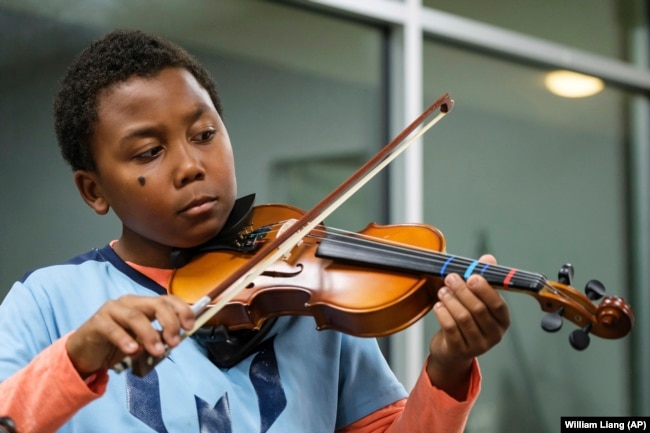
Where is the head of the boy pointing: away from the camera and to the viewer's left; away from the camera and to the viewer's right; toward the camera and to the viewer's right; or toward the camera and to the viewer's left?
toward the camera and to the viewer's right

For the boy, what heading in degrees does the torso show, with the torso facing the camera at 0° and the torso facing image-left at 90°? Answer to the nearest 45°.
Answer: approximately 315°

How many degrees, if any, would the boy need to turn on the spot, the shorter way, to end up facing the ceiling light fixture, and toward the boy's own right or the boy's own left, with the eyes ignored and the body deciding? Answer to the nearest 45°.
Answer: approximately 90° to the boy's own left
